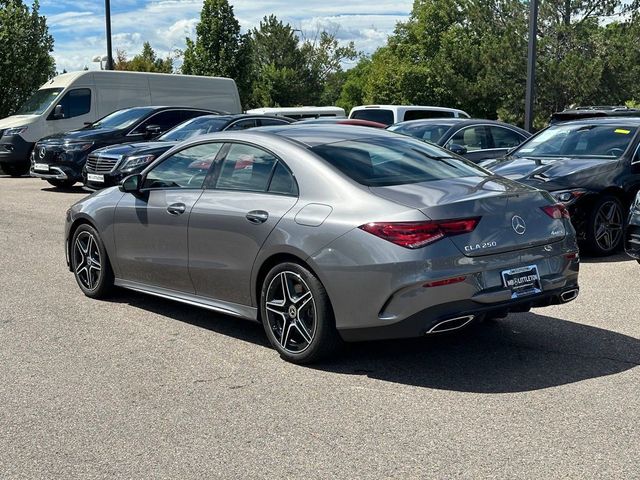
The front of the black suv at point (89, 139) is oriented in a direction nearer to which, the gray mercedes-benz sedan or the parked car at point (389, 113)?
the gray mercedes-benz sedan

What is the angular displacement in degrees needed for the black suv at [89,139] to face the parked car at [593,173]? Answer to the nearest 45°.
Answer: approximately 90° to its left

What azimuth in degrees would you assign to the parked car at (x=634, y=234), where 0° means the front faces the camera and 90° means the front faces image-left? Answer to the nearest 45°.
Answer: approximately 45°

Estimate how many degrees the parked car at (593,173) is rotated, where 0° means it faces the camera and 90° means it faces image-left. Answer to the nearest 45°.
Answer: approximately 45°

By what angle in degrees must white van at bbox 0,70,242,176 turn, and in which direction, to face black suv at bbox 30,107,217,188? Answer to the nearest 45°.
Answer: approximately 45° to its left

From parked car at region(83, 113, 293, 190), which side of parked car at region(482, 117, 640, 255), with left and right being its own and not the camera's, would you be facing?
right

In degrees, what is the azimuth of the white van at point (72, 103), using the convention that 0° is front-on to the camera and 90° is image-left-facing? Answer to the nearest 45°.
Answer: approximately 45°

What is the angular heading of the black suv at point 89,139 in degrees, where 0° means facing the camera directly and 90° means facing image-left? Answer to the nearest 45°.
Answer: approximately 45°

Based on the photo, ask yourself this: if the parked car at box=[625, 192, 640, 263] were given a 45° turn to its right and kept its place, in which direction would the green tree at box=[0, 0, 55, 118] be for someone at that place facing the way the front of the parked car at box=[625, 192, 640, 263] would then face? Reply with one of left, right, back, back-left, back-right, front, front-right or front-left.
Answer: front-right

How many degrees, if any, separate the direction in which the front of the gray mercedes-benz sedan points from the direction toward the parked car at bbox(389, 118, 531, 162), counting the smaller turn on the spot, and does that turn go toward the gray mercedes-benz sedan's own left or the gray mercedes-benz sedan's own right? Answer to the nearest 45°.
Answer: approximately 45° to the gray mercedes-benz sedan's own right

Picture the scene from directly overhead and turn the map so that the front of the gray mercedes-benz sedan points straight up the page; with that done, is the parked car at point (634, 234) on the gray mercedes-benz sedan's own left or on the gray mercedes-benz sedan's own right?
on the gray mercedes-benz sedan's own right

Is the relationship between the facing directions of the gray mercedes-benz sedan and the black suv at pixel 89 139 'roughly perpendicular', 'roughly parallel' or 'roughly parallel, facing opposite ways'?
roughly perpendicular
